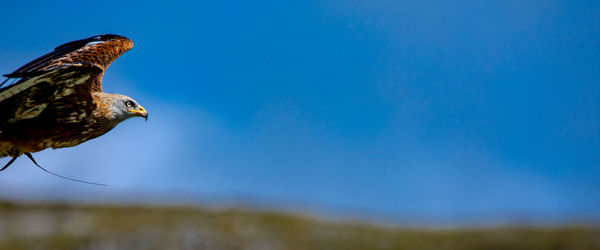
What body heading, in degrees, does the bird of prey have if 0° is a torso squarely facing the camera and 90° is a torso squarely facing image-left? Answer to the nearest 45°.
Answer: approximately 270°
